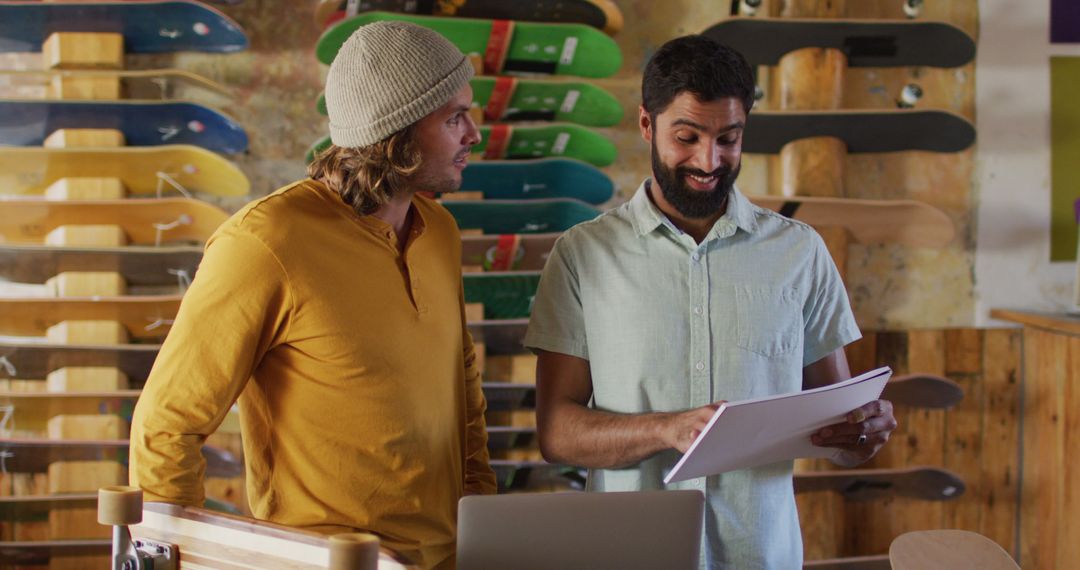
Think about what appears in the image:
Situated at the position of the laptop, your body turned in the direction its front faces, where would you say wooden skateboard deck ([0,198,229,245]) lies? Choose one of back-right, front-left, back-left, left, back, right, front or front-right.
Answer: front-left

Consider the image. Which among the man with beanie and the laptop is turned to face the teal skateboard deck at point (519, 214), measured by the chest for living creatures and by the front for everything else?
the laptop

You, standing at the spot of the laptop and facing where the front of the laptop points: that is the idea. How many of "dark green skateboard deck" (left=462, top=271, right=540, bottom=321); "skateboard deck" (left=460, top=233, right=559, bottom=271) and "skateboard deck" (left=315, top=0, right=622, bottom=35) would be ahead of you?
3

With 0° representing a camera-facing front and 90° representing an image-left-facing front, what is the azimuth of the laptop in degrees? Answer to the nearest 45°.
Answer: approximately 180°

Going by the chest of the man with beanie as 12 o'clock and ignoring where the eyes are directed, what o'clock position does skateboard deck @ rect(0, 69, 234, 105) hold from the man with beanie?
The skateboard deck is roughly at 7 o'clock from the man with beanie.

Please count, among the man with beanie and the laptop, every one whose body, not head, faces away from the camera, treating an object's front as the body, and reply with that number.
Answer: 1

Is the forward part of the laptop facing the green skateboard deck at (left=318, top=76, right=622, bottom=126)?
yes

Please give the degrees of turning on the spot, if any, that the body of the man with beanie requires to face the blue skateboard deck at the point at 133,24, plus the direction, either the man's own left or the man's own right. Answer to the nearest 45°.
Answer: approximately 135° to the man's own left

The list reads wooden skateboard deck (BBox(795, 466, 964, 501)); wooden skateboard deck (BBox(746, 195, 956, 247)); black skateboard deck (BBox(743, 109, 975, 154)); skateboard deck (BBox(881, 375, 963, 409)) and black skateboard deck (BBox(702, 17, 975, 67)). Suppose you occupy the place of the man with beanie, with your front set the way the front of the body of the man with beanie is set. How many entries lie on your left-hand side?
5

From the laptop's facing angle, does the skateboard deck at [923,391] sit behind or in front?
in front

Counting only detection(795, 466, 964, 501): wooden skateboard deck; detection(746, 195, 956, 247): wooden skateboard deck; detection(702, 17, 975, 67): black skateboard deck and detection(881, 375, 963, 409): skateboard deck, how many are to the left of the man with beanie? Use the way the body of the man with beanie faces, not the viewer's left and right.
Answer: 4

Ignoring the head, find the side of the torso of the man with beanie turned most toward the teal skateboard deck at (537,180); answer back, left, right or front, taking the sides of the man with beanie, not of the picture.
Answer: left

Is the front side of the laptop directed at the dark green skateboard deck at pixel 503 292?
yes

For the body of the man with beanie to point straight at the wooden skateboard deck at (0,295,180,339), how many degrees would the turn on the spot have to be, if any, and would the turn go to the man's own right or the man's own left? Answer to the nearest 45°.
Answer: approximately 180°

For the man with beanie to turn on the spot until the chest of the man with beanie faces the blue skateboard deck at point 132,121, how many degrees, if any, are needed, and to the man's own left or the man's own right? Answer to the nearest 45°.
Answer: approximately 135° to the man's own left

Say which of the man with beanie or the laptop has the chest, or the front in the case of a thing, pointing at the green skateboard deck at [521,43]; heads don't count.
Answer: the laptop

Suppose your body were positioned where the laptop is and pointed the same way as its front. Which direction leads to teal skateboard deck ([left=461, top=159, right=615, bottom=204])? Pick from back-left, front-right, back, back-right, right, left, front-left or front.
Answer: front

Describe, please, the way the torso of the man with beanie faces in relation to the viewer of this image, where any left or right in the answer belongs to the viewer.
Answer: facing the viewer and to the right of the viewer

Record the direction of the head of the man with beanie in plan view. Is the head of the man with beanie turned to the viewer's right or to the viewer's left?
to the viewer's right
